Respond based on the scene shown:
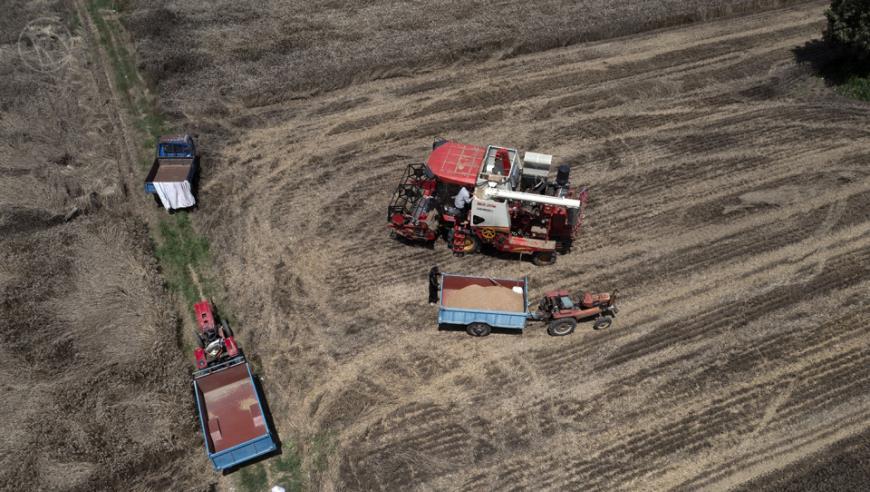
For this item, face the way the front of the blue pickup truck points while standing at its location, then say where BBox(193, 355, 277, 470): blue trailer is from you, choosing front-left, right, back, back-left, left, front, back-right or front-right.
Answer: back

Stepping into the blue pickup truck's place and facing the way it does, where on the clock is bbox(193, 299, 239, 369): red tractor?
The red tractor is roughly at 6 o'clock from the blue pickup truck.

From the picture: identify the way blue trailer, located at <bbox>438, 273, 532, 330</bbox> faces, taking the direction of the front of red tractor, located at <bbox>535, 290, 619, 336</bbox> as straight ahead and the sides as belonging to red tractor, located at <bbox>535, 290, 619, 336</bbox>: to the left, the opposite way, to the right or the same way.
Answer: the same way

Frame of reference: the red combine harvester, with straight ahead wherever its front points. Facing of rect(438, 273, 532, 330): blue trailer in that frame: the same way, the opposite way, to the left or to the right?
the opposite way

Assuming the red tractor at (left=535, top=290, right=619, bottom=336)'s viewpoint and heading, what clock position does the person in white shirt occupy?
The person in white shirt is roughly at 7 o'clock from the red tractor.

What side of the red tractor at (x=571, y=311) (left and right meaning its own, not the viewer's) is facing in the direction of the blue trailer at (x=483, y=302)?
back

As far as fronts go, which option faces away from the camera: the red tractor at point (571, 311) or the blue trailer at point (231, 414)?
the blue trailer

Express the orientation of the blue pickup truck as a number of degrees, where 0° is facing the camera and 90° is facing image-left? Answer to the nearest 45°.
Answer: approximately 180°

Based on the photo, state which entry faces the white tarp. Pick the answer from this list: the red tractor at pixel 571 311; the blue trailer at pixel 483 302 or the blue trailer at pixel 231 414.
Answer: the blue trailer at pixel 231 414

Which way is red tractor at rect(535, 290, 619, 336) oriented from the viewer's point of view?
to the viewer's right

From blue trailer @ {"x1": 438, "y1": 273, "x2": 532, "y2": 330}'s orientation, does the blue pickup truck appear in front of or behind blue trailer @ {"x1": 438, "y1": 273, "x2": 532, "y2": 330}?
behind

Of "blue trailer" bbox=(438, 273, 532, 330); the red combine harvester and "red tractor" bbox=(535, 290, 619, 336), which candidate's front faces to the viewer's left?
the red combine harvester

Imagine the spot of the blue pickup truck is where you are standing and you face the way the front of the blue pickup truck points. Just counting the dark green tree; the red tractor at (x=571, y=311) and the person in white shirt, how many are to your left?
0

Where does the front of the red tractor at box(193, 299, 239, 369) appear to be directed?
away from the camera

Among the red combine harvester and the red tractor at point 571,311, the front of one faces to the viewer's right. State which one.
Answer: the red tractor

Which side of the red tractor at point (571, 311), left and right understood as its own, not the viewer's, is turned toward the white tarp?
back

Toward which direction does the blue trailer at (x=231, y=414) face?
away from the camera

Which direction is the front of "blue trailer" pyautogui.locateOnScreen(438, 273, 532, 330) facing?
to the viewer's right

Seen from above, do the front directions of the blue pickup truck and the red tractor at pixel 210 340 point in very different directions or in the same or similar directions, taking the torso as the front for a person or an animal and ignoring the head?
same or similar directions

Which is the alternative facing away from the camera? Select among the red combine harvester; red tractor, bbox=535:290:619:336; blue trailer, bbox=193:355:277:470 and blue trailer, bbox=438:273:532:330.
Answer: blue trailer, bbox=193:355:277:470

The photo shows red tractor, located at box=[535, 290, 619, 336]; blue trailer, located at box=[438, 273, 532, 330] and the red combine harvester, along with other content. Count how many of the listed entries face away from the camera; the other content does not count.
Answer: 0

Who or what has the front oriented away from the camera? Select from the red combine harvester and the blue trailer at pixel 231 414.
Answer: the blue trailer

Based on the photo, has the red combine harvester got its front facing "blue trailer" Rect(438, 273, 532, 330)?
no
